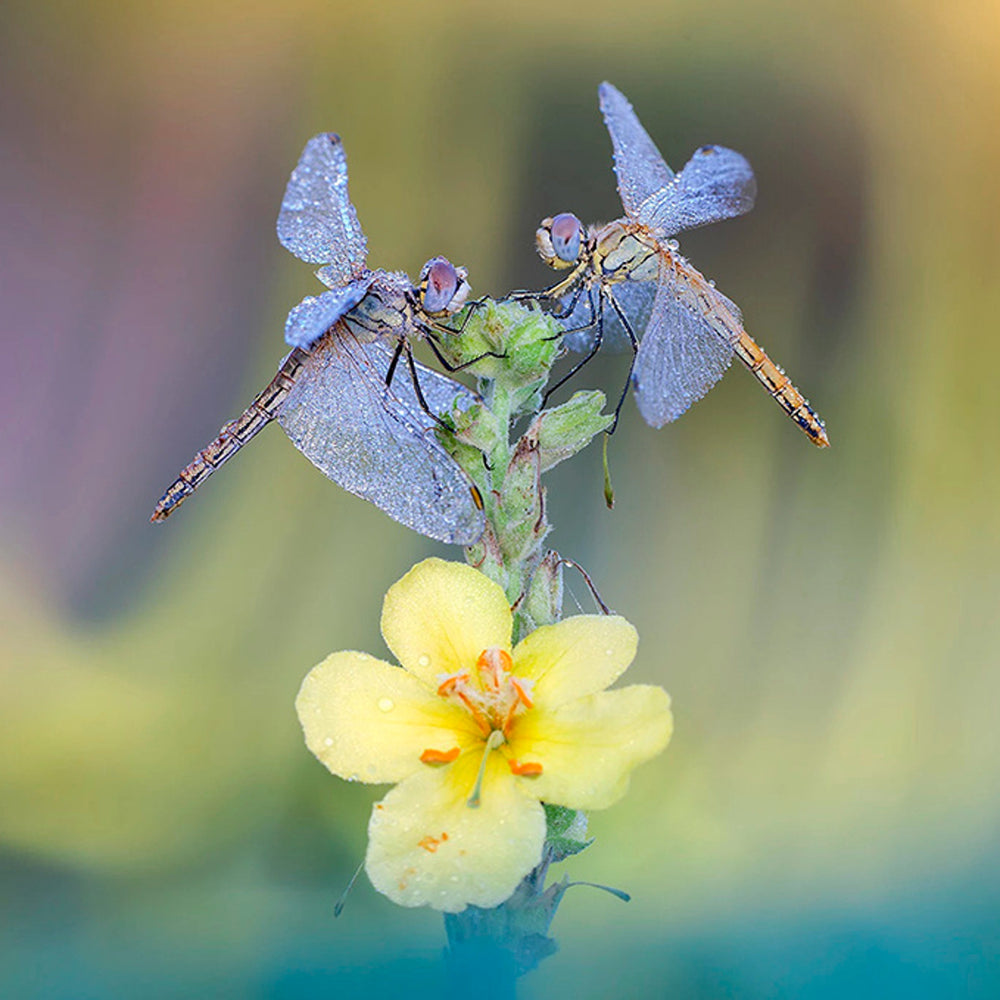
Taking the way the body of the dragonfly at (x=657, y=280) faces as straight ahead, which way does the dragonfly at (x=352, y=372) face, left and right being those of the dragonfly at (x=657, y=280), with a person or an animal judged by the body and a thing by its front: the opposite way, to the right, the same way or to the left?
the opposite way

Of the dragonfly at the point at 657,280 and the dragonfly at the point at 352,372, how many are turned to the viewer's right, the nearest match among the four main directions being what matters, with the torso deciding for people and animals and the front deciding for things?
1

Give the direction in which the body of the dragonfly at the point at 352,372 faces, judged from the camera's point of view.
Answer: to the viewer's right

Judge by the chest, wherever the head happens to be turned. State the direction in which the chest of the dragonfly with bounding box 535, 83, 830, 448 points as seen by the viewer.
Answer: to the viewer's left
